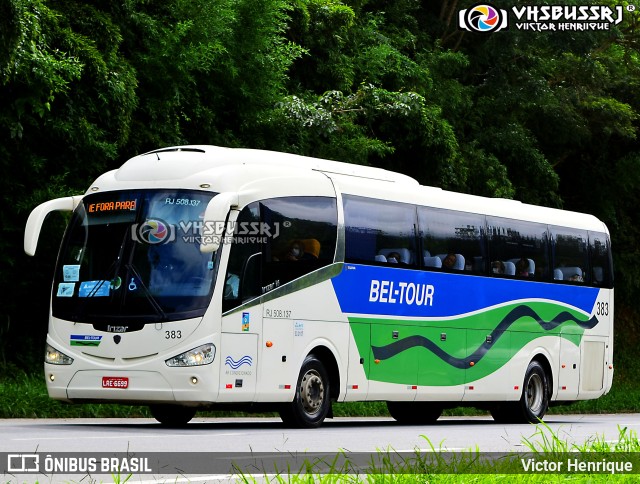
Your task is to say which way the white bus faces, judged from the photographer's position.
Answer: facing the viewer and to the left of the viewer
